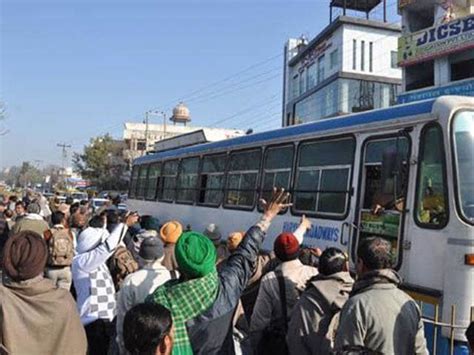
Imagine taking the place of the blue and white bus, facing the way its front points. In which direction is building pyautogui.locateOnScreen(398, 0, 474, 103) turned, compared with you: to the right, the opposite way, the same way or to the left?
to the right

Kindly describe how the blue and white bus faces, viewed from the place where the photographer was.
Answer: facing the viewer and to the right of the viewer

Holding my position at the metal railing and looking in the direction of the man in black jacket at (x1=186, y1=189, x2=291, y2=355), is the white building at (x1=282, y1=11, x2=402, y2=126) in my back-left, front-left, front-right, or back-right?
back-right

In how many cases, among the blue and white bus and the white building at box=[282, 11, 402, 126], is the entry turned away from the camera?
0

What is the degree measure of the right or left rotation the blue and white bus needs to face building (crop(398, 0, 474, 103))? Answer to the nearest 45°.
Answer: approximately 135° to its left

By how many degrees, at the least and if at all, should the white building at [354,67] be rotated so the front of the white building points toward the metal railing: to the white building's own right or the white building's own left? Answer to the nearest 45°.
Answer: approximately 45° to the white building's own left

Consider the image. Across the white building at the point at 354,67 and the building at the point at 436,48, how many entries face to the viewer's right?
0

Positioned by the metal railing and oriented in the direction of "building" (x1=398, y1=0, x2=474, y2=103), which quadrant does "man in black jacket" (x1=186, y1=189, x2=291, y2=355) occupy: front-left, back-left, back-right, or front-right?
back-left

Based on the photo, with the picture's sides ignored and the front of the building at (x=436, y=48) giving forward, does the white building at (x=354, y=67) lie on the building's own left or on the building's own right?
on the building's own right

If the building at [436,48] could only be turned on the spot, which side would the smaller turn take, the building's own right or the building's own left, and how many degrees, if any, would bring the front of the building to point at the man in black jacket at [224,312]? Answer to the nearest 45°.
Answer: approximately 45° to the building's own left

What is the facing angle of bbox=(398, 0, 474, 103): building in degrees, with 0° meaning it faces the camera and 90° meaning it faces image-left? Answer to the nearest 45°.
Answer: approximately 45°

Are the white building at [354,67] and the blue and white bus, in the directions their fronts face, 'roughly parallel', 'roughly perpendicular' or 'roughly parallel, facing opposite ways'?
roughly perpendicular
